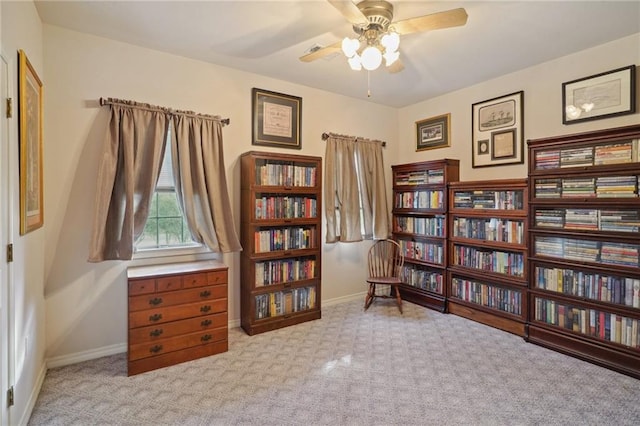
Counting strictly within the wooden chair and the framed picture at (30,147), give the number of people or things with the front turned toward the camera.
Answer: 1

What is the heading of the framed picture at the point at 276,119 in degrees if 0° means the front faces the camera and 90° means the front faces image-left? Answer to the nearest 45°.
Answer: approximately 315°

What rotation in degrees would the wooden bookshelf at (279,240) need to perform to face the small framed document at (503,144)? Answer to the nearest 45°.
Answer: approximately 45° to its left

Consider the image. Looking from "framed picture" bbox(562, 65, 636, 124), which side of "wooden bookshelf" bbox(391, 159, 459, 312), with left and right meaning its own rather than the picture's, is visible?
left

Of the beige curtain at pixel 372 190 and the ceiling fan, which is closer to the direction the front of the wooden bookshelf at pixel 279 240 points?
the ceiling fan

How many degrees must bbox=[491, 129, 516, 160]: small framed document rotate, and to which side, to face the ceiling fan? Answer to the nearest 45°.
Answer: approximately 45° to its left

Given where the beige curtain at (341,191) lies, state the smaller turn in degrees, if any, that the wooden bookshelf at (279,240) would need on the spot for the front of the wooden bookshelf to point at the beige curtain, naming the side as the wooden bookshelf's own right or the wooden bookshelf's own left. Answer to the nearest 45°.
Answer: approximately 90° to the wooden bookshelf's own left

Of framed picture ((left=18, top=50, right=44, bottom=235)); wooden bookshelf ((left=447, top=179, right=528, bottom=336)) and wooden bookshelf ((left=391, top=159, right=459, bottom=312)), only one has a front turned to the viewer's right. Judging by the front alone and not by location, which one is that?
the framed picture

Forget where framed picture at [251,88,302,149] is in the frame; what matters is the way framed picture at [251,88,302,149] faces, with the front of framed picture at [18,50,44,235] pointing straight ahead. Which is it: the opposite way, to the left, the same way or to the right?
to the right

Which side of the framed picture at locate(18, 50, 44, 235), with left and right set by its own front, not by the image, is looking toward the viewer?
right

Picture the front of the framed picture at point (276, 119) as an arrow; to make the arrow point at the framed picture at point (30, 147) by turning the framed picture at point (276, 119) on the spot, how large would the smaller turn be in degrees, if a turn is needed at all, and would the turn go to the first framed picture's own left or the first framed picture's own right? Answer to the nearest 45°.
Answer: approximately 90° to the first framed picture's own right
